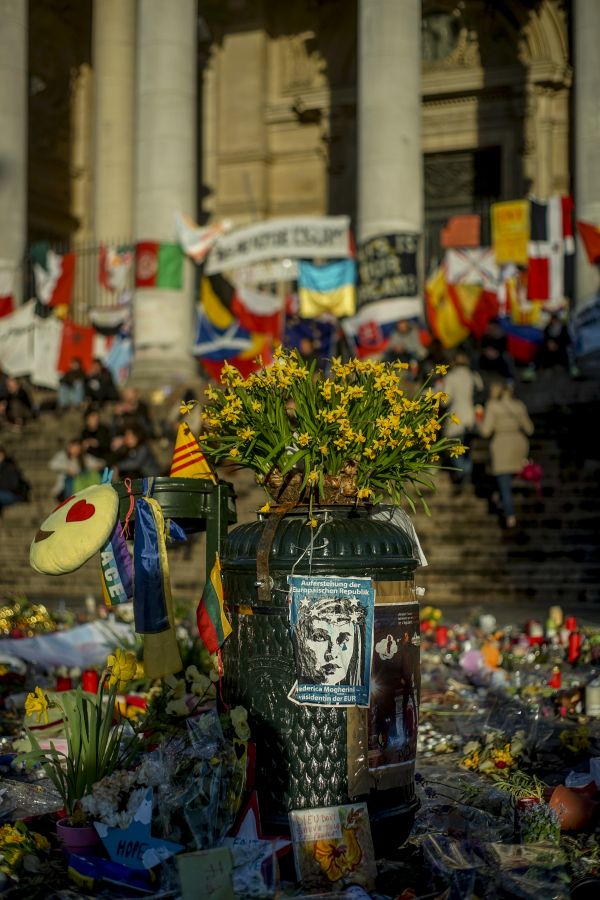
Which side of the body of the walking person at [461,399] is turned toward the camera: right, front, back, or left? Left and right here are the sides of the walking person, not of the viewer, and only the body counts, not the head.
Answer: back

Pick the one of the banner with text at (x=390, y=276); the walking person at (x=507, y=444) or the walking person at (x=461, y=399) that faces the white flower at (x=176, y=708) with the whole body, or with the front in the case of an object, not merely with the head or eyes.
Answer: the banner with text

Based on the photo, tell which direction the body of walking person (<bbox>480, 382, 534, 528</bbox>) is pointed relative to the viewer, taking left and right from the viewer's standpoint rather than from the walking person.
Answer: facing away from the viewer

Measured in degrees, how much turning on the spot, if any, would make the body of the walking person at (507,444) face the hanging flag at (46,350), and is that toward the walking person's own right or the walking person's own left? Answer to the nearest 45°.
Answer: approximately 45° to the walking person's own left

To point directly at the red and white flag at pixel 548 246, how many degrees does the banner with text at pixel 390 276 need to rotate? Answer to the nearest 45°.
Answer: approximately 90° to its left

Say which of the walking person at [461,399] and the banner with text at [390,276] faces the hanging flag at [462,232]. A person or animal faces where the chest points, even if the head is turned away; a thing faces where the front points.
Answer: the walking person

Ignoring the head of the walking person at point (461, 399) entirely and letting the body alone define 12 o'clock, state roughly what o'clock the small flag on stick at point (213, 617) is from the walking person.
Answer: The small flag on stick is roughly at 6 o'clock from the walking person.

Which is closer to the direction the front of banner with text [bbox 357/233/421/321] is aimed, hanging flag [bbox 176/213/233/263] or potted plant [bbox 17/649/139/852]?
the potted plant

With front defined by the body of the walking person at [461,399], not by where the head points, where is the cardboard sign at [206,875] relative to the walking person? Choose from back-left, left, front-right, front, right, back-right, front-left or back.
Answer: back

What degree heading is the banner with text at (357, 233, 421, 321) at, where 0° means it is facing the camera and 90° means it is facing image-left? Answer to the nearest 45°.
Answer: approximately 0°

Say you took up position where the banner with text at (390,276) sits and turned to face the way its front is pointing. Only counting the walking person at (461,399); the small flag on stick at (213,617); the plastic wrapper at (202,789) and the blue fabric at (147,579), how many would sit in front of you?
4

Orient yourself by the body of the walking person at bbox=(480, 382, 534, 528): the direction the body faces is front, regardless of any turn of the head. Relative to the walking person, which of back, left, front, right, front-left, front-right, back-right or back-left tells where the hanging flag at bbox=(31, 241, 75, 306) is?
front-left

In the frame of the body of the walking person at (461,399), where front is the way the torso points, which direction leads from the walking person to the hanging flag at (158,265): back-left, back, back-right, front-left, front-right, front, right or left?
front-left
